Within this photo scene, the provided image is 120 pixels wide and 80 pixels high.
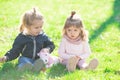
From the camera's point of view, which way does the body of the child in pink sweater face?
toward the camera
